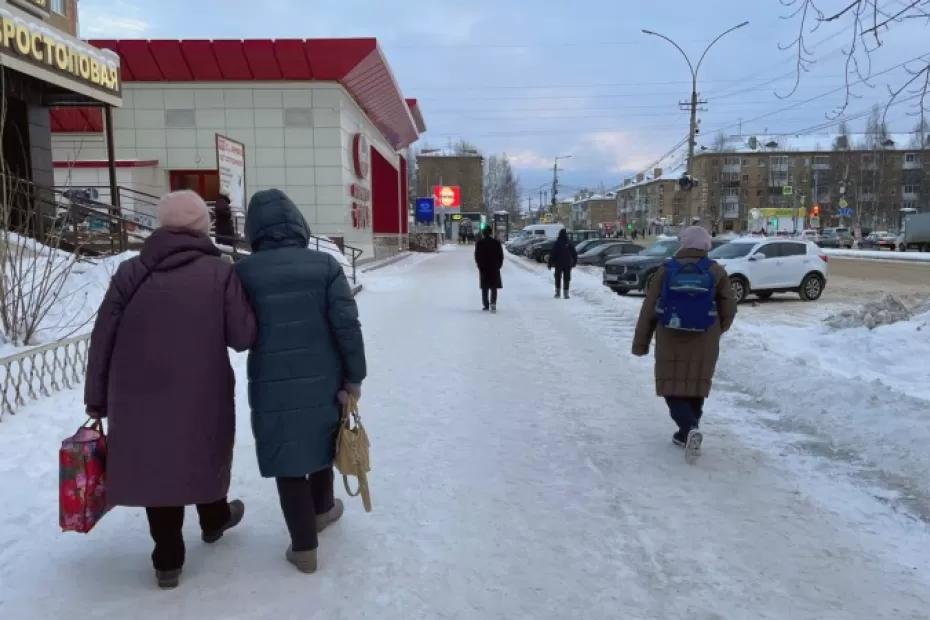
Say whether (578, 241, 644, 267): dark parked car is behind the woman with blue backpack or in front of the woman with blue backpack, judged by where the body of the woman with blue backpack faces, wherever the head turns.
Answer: in front

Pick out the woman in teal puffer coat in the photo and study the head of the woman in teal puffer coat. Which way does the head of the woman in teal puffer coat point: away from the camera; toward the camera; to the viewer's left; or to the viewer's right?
away from the camera

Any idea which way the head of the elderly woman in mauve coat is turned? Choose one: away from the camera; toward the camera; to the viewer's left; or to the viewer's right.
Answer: away from the camera

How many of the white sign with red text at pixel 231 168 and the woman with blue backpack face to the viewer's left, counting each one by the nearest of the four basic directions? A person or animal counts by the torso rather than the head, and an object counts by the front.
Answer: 0

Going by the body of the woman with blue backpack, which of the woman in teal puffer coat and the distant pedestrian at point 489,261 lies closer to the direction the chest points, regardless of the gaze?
the distant pedestrian

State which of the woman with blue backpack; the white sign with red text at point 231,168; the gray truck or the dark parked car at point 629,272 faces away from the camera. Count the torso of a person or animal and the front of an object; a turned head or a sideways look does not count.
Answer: the woman with blue backpack

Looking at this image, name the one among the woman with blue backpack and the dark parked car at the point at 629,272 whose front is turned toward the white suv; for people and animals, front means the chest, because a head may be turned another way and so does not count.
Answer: the woman with blue backpack

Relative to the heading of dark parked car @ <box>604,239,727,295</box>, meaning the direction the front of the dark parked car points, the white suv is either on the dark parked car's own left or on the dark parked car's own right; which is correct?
on the dark parked car's own left

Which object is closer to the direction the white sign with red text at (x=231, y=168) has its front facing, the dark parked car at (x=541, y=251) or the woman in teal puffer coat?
the woman in teal puffer coat

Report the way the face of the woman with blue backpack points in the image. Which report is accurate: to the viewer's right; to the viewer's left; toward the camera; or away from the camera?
away from the camera

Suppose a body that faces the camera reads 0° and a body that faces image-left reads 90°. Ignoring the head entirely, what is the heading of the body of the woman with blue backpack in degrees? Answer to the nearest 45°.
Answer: approximately 180°

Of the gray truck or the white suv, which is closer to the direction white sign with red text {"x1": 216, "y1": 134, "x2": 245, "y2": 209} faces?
the white suv

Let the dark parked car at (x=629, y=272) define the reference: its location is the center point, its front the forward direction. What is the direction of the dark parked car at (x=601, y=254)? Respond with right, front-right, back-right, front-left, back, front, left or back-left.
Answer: back-right

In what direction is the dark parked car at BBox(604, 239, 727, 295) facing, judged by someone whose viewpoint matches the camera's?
facing the viewer and to the left of the viewer

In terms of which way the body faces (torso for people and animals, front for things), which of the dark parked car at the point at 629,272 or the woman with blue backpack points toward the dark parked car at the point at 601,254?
the woman with blue backpack

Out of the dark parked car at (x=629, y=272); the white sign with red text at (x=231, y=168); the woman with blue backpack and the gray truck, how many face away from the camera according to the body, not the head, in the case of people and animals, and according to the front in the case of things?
1

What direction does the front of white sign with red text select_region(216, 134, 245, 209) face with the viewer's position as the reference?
facing the viewer and to the right of the viewer
